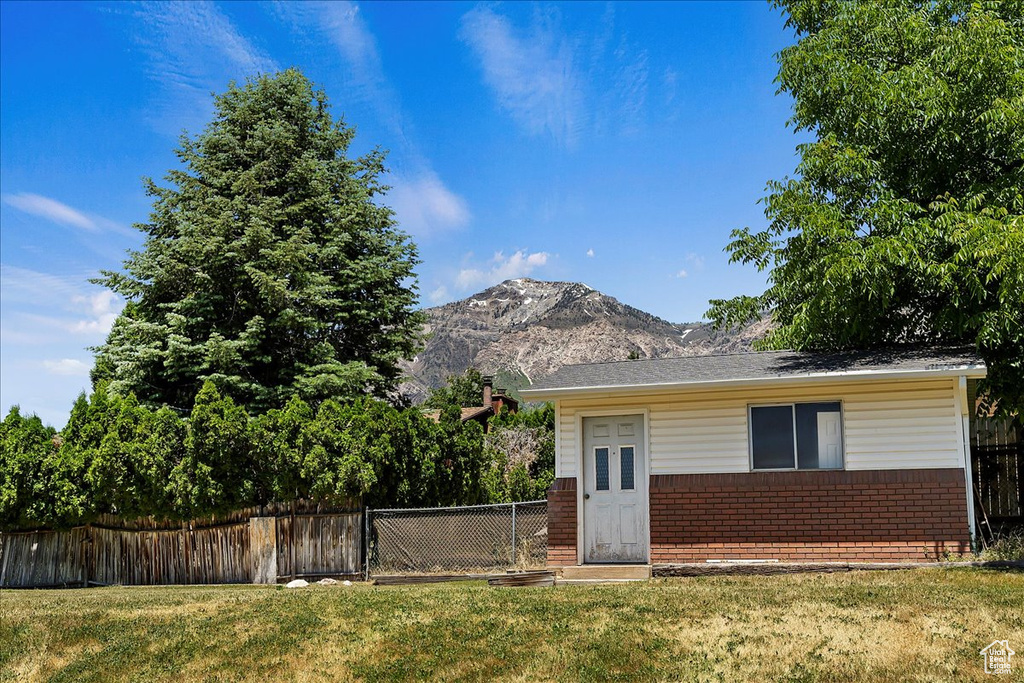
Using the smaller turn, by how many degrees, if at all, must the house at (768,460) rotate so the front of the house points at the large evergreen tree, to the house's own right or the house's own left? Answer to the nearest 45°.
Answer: approximately 135° to the house's own right

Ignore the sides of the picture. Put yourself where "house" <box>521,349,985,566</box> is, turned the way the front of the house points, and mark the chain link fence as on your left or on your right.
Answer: on your right

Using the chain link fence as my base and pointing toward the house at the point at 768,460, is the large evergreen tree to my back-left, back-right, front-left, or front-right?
back-left
